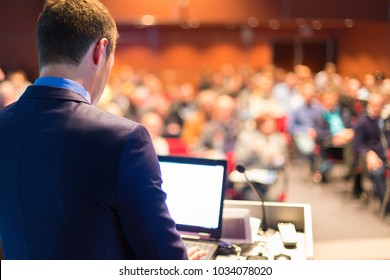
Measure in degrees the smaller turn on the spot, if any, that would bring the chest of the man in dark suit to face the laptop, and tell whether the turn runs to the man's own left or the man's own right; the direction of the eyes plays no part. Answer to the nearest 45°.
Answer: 0° — they already face it

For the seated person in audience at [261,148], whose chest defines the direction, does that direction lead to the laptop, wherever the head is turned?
yes

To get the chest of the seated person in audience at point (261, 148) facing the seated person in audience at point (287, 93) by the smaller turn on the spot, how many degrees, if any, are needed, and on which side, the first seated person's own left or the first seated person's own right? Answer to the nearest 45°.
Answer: approximately 180°

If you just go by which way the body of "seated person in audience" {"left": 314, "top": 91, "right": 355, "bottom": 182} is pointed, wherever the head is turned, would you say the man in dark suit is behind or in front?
in front

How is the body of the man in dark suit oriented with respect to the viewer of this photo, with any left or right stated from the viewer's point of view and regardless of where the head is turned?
facing away from the viewer and to the right of the viewer

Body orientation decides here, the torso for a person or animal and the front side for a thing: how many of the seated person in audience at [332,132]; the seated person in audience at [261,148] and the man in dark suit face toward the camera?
2

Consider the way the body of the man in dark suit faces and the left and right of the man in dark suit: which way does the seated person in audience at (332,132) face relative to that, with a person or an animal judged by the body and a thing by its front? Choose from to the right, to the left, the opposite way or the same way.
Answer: the opposite way

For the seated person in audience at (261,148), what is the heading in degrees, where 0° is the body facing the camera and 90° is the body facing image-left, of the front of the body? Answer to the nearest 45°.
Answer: approximately 0°

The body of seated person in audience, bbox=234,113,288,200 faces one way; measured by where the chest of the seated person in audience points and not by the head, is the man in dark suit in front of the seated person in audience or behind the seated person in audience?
in front

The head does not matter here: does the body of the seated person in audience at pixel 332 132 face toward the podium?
yes

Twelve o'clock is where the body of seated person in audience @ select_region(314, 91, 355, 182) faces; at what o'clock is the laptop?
The laptop is roughly at 12 o'clock from the seated person in audience.
